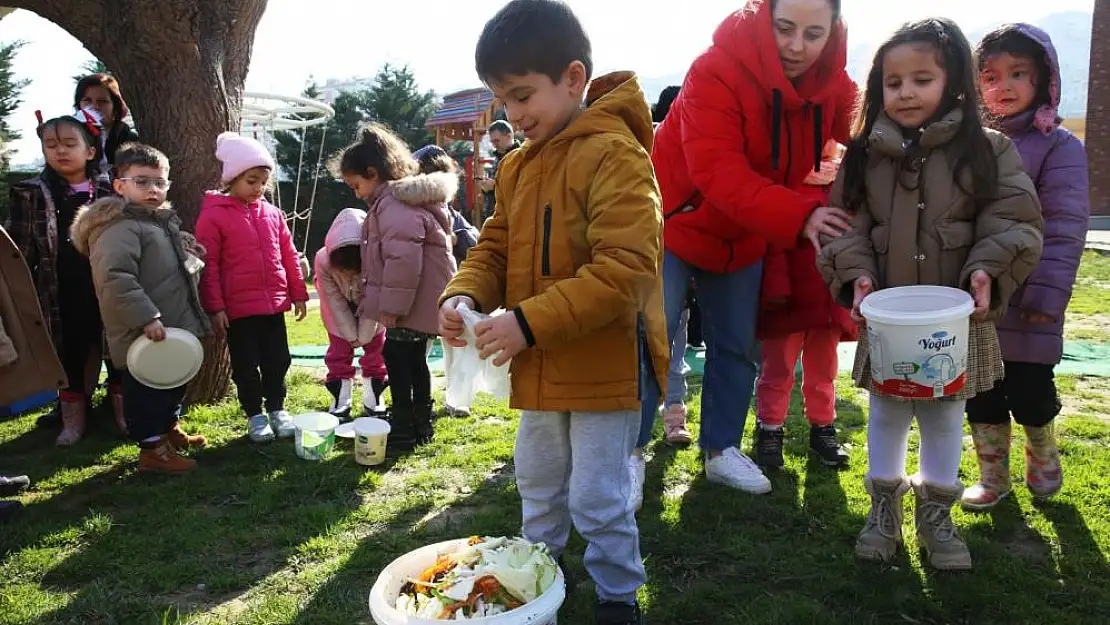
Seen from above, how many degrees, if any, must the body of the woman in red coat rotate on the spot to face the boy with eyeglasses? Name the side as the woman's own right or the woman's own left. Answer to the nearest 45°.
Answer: approximately 135° to the woman's own right

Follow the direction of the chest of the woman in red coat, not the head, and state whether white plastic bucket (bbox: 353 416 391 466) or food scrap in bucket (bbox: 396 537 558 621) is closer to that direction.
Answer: the food scrap in bucket

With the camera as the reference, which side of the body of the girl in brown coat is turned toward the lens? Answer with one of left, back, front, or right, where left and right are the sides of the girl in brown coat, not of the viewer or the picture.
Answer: front

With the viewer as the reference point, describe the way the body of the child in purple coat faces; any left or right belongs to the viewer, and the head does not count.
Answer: facing the viewer and to the left of the viewer

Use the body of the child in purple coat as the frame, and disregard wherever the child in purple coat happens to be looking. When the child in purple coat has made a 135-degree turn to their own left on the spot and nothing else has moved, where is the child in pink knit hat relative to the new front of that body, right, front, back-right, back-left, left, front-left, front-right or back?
back

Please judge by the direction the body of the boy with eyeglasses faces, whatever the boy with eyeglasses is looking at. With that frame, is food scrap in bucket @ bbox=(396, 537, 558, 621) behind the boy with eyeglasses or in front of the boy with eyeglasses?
in front

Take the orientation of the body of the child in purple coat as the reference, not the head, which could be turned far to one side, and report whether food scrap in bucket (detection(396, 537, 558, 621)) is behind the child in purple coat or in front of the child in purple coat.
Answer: in front

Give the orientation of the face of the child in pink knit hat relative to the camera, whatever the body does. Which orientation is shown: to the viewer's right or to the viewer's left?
to the viewer's right

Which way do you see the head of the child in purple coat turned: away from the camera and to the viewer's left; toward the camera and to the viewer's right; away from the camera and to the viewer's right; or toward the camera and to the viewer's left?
toward the camera and to the viewer's left

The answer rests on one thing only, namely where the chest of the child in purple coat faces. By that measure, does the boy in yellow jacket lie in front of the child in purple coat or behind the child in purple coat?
in front

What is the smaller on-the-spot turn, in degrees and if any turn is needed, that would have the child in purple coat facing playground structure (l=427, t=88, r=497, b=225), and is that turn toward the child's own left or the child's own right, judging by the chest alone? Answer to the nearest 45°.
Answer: approximately 90° to the child's own right

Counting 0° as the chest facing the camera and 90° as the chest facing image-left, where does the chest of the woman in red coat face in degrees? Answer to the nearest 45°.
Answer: approximately 315°

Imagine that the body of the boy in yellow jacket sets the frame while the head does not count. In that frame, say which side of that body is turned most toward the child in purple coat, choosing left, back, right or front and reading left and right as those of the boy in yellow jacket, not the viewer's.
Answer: back

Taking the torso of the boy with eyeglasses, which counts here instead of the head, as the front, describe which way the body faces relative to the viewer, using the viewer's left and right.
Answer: facing the viewer and to the right of the viewer
